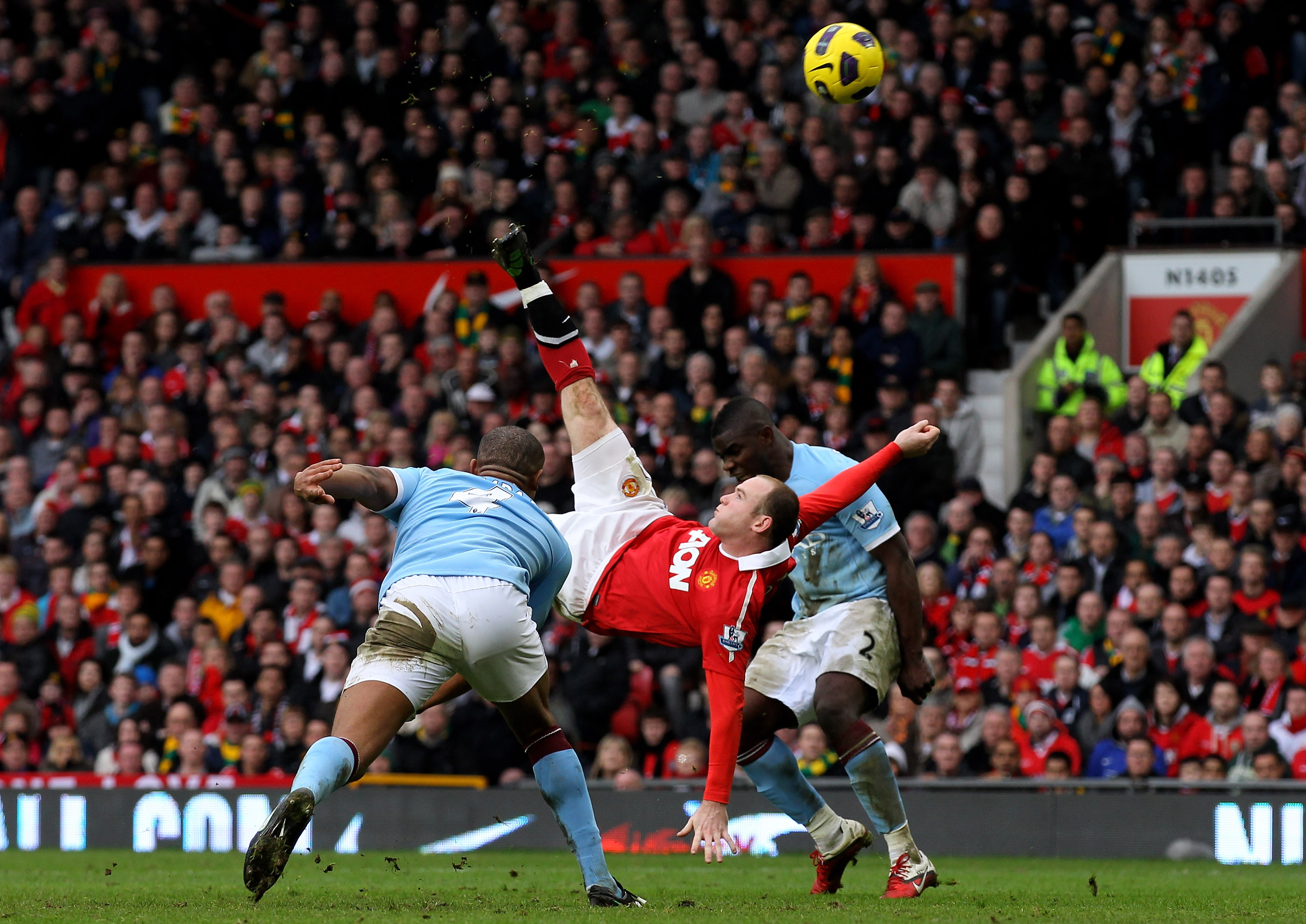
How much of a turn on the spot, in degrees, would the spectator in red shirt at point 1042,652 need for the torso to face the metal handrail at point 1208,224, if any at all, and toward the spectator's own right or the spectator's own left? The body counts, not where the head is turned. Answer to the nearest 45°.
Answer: approximately 180°

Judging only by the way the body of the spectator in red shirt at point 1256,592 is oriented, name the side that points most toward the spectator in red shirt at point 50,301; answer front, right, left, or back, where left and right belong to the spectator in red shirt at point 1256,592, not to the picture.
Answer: right

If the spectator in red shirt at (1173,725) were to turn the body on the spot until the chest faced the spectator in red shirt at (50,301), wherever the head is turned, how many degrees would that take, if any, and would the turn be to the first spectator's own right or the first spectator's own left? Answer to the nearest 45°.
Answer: approximately 90° to the first spectator's own right

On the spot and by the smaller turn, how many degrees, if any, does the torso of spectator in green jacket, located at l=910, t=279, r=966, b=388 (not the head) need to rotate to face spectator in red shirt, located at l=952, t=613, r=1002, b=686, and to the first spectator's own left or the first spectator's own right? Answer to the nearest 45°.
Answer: approximately 45° to the first spectator's own left

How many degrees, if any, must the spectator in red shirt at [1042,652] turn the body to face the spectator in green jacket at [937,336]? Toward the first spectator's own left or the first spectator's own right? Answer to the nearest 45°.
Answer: approximately 180°

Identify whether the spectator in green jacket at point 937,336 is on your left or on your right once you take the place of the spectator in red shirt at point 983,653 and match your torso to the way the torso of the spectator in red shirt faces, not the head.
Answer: on your right

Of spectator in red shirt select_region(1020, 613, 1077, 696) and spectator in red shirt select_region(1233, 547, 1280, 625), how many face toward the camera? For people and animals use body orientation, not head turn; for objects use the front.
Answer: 2

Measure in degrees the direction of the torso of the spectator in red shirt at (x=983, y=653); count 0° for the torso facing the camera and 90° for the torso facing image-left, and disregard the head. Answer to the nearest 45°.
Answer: approximately 45°

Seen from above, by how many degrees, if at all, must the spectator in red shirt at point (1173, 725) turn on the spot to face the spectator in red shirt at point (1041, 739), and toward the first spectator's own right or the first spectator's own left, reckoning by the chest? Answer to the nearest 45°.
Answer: approximately 45° to the first spectator's own right

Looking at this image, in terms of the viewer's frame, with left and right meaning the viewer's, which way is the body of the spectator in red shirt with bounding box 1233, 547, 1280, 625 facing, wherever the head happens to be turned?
facing the viewer

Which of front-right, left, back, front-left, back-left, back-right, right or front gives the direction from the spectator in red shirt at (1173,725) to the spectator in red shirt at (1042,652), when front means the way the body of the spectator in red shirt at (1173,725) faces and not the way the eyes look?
right
